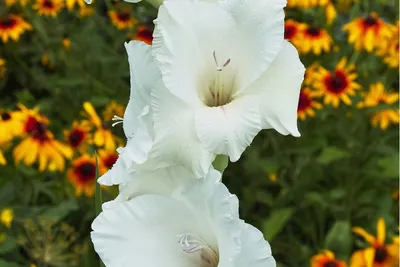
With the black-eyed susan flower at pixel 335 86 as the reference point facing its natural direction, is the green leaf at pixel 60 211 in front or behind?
in front

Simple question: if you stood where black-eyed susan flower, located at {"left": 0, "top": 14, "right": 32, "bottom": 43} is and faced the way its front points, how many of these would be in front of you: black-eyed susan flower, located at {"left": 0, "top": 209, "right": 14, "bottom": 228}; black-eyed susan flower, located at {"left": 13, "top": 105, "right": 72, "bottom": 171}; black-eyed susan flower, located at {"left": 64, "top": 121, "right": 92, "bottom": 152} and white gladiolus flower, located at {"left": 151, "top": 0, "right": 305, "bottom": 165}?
4

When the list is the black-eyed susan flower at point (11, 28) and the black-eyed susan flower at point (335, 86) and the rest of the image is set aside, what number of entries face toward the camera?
2

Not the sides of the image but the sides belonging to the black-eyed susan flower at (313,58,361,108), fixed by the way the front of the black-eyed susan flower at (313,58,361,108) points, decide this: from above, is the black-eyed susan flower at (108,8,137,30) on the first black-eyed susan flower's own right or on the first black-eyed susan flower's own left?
on the first black-eyed susan flower's own right

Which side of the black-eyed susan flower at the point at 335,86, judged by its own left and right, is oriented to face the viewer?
front

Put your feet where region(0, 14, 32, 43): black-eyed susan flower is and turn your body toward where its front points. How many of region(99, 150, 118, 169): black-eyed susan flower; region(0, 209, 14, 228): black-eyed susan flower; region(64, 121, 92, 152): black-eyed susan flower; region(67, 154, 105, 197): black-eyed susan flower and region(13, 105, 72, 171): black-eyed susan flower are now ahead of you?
5

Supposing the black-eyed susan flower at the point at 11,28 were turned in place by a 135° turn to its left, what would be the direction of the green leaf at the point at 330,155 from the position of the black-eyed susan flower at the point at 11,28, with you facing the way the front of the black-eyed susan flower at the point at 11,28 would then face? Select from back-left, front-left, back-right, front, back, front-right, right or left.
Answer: right

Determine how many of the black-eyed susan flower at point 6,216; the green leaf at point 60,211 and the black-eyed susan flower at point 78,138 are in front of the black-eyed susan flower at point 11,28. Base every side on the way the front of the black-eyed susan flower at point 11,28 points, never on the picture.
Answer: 3

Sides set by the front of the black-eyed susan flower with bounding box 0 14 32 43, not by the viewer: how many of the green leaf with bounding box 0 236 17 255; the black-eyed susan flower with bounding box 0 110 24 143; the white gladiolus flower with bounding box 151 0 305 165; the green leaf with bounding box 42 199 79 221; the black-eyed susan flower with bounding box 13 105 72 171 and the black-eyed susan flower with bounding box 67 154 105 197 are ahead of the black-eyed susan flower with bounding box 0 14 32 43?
6

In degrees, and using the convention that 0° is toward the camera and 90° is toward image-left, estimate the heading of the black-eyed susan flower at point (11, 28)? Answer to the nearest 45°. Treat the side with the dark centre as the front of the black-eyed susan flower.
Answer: approximately 0°

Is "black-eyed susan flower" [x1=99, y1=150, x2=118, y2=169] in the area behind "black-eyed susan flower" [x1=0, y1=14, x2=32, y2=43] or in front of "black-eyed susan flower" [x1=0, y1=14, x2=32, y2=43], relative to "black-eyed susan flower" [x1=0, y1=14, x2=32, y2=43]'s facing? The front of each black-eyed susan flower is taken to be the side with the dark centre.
in front
